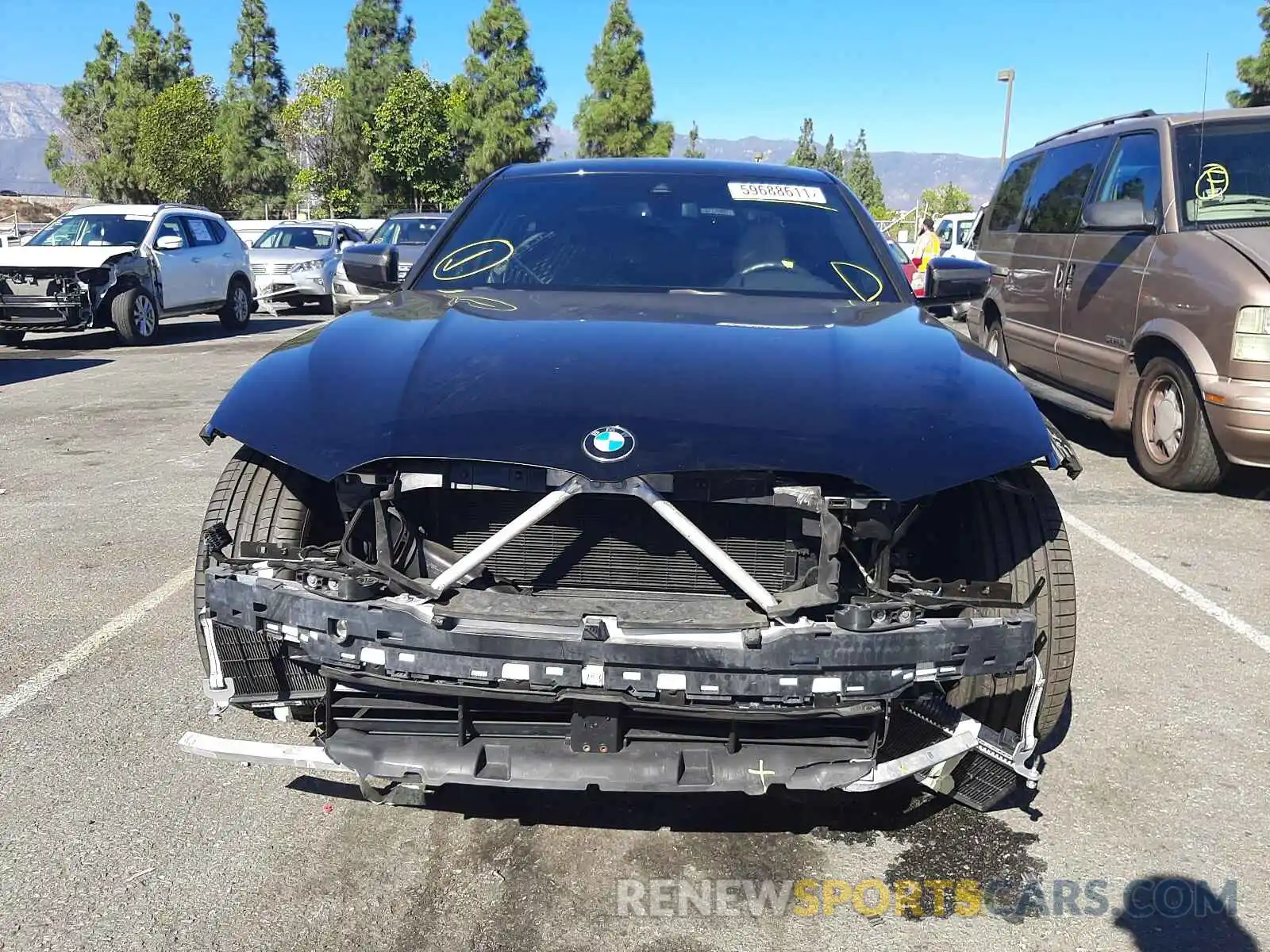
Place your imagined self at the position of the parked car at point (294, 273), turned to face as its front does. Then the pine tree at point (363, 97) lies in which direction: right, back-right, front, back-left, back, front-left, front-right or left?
back-right

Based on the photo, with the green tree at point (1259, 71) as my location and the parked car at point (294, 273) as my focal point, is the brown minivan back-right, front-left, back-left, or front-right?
front-left

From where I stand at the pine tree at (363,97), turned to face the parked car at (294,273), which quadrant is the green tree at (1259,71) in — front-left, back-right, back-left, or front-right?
front-left

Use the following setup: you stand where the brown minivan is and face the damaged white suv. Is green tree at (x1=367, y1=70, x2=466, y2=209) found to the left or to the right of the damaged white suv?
right

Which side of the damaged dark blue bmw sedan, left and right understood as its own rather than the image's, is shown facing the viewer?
front

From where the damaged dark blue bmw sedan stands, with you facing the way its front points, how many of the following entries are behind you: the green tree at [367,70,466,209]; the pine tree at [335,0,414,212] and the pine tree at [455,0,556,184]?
3

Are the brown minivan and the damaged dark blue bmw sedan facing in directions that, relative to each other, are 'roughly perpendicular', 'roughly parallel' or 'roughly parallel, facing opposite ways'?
roughly parallel

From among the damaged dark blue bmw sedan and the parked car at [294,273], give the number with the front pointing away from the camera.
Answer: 0

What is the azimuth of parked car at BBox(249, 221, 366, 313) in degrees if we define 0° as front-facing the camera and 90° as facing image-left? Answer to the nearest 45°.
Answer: approximately 45°

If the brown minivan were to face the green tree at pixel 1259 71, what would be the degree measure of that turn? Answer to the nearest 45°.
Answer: approximately 135° to its left

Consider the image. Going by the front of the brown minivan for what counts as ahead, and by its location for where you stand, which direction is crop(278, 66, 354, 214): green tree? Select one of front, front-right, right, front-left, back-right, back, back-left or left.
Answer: back

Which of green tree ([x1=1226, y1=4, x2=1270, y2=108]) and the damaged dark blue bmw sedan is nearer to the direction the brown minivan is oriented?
the damaged dark blue bmw sedan

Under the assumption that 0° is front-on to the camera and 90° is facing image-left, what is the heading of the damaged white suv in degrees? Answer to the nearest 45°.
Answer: approximately 45°

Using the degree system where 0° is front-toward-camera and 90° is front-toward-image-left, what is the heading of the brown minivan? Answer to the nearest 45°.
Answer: approximately 315°

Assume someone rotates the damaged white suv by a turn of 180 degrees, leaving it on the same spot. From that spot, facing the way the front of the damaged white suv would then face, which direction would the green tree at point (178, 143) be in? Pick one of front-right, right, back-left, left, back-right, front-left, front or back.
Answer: front-left

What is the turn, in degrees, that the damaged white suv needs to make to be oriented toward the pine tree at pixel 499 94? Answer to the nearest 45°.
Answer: approximately 180°

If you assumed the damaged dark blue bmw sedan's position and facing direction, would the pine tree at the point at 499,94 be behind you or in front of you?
behind

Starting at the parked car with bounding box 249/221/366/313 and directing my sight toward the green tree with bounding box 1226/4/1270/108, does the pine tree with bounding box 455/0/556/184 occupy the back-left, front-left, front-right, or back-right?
front-left
